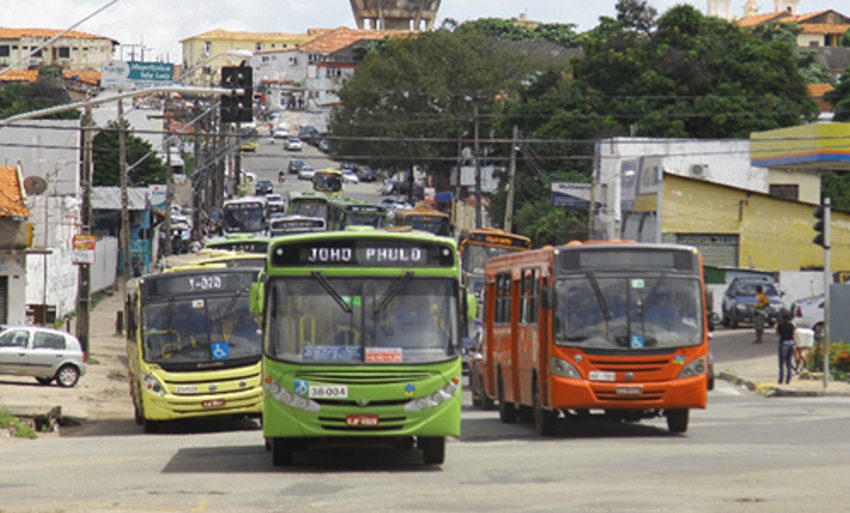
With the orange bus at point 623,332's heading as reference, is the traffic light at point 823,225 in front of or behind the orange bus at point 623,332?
behind

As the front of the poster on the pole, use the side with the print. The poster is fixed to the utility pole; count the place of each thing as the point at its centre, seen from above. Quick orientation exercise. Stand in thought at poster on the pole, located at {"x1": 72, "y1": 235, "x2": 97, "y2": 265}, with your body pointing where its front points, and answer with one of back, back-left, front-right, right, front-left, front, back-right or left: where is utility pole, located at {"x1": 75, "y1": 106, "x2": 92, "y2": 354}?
back

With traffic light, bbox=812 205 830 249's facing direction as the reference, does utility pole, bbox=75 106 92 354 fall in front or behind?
in front

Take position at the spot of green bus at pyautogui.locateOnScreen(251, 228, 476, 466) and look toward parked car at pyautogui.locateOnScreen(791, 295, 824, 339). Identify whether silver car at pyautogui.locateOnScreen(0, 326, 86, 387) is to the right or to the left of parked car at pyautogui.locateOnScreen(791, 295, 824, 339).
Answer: left

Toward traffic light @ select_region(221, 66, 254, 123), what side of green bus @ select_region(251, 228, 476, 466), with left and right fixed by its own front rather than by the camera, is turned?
back

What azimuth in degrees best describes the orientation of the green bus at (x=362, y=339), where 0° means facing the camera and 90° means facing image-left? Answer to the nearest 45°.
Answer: approximately 0°

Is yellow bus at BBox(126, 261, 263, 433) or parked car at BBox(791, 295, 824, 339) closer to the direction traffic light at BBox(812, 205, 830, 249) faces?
the yellow bus

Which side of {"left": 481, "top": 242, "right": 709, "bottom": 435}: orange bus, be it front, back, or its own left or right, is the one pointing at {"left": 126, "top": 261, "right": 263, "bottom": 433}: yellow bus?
right

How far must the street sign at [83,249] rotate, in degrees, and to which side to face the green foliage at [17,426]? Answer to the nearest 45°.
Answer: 0° — it already faces it
